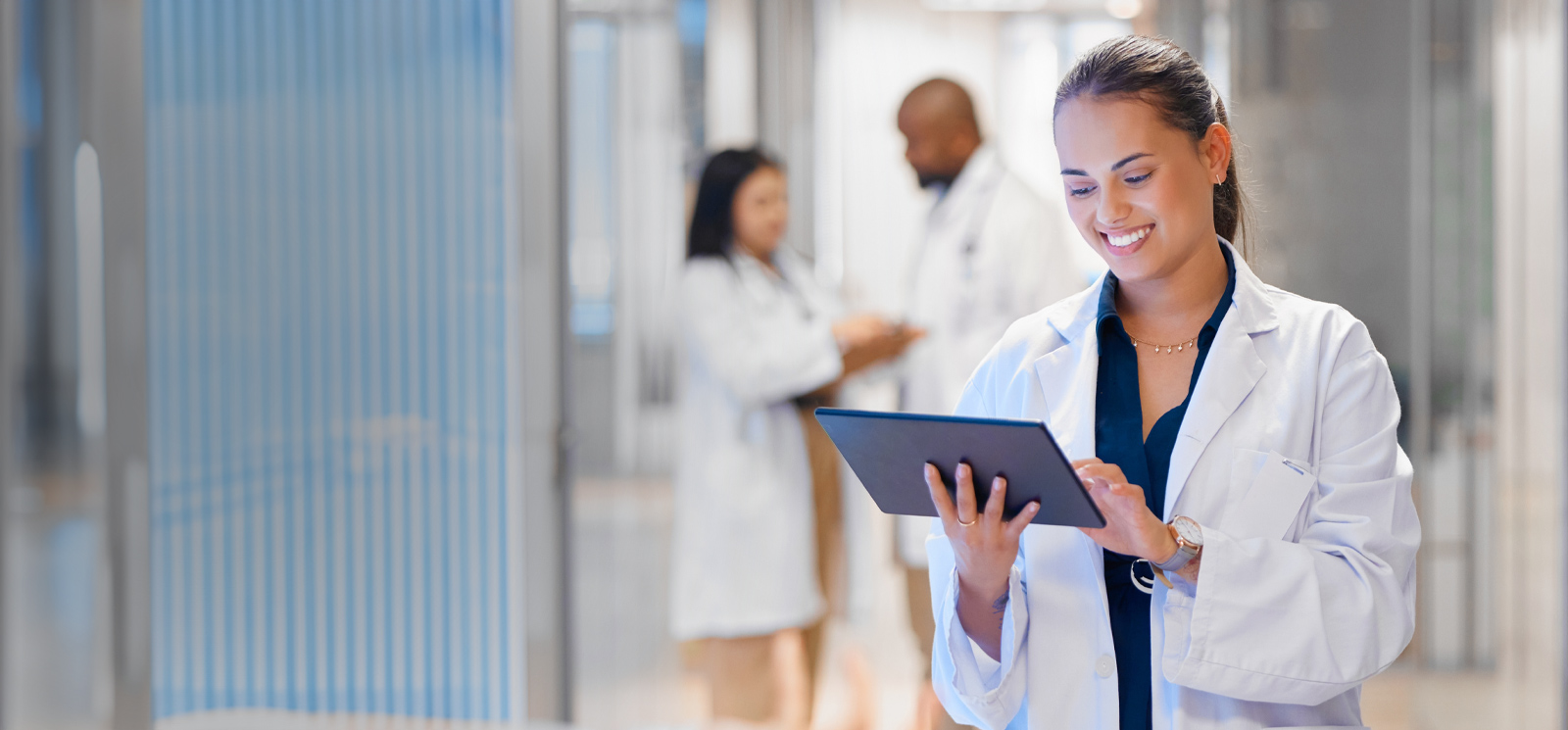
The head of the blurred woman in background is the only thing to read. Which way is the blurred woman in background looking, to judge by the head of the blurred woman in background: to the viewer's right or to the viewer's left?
to the viewer's right

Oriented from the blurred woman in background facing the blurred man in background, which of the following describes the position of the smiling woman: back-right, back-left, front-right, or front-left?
front-right

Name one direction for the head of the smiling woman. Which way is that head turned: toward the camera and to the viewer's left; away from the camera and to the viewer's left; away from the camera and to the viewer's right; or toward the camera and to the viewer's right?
toward the camera and to the viewer's left

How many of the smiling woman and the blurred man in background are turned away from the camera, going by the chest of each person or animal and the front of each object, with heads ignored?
0

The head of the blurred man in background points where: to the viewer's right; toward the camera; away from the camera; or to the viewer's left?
to the viewer's left

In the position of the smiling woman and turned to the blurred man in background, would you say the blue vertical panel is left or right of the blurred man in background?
left

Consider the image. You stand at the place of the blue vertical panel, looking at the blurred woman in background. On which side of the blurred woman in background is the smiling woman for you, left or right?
right

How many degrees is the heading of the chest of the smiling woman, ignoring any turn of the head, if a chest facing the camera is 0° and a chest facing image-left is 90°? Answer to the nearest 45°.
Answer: approximately 45°

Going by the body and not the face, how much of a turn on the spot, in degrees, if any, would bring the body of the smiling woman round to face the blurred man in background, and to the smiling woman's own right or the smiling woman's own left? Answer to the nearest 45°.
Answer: approximately 135° to the smiling woman's own right

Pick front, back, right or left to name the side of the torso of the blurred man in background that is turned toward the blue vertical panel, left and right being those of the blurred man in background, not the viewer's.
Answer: front

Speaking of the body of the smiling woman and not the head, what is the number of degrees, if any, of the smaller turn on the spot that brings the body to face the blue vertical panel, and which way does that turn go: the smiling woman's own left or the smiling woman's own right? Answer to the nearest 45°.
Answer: approximately 90° to the smiling woman's own right

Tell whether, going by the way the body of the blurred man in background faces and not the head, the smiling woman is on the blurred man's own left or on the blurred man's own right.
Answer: on the blurred man's own left

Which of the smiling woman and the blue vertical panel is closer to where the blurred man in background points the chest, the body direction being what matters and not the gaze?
the blue vertical panel

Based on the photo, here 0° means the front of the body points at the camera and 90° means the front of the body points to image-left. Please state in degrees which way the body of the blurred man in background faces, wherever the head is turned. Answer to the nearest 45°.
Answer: approximately 90°
